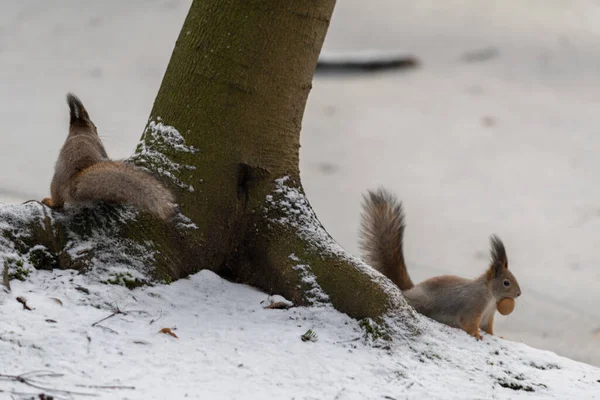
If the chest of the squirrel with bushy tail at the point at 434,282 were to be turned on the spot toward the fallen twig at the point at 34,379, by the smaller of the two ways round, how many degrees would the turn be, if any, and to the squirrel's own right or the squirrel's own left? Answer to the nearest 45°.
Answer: approximately 135° to the squirrel's own right

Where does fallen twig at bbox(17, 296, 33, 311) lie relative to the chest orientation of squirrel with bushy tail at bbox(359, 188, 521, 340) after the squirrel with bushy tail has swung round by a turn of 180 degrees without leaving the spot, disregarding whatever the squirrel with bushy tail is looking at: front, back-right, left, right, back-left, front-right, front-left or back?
front-left

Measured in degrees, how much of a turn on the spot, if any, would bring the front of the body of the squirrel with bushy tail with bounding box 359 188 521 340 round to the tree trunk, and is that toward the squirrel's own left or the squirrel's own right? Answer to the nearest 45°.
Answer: approximately 135° to the squirrel's own right

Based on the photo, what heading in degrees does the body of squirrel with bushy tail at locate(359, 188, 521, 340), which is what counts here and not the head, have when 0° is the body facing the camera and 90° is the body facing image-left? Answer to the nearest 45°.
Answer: approximately 270°

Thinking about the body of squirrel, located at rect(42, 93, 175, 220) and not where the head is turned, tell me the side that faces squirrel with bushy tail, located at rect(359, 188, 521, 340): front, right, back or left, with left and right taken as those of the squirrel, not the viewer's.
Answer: right
